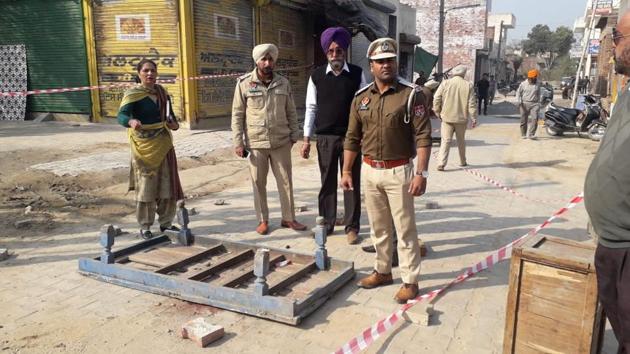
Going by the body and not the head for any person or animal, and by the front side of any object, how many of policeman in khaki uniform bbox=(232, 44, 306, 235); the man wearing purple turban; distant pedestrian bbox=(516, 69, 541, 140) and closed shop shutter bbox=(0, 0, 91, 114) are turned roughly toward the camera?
4

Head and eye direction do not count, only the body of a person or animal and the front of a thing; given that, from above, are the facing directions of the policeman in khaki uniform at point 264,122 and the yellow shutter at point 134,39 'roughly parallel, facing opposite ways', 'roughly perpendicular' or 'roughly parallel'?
roughly parallel

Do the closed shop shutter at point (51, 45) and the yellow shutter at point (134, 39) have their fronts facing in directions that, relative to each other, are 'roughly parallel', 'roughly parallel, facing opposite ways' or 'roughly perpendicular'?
roughly parallel

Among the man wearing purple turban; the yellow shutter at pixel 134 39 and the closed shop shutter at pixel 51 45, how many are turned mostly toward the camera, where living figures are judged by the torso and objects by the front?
3

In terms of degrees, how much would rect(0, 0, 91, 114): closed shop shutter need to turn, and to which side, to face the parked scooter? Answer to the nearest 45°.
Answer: approximately 45° to its left

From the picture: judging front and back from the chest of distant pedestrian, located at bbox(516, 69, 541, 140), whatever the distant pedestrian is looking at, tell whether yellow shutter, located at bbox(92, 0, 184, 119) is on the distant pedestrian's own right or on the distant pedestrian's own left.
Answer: on the distant pedestrian's own right

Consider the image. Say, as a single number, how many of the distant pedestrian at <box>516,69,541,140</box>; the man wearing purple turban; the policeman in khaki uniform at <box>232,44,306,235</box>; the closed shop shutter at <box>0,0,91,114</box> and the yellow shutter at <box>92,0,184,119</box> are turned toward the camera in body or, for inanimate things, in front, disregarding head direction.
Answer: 5

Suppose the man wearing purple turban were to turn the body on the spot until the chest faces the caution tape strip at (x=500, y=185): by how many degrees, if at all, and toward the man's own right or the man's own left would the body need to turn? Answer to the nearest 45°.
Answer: approximately 135° to the man's own left

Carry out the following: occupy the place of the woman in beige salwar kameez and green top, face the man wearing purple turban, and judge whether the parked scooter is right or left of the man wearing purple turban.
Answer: left

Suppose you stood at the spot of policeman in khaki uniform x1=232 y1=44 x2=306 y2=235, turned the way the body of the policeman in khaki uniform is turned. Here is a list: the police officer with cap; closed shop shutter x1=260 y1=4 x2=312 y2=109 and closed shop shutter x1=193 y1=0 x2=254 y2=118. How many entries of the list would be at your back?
2

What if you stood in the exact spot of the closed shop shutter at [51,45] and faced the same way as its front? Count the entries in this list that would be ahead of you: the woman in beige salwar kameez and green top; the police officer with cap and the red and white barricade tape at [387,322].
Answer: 3

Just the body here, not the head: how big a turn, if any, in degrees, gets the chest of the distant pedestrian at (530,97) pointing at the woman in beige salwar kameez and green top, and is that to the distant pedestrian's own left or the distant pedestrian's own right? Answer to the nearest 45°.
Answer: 0° — they already face them

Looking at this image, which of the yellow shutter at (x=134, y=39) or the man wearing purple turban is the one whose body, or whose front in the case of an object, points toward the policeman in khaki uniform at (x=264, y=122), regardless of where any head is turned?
the yellow shutter

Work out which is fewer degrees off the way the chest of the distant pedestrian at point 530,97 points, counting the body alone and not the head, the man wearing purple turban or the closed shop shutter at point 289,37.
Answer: the man wearing purple turban

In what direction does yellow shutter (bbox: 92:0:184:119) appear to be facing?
toward the camera

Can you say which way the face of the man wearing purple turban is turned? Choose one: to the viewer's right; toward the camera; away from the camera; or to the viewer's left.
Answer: toward the camera

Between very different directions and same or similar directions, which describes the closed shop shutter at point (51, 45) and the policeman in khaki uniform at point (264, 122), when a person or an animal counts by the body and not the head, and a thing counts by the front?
same or similar directions

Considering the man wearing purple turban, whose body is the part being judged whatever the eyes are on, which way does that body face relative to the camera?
toward the camera

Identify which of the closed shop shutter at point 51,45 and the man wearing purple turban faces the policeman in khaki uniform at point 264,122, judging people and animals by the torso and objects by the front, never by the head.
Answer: the closed shop shutter

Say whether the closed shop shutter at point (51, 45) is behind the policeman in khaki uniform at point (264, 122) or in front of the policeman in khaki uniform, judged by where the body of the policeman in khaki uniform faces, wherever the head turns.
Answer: behind

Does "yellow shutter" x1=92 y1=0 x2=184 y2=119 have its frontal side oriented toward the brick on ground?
yes

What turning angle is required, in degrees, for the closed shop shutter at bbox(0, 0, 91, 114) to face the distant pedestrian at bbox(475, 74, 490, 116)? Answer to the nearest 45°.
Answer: approximately 90° to its left

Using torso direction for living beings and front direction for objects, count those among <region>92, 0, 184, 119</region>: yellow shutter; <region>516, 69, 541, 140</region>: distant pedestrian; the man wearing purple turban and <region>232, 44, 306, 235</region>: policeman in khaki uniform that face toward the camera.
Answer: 4
